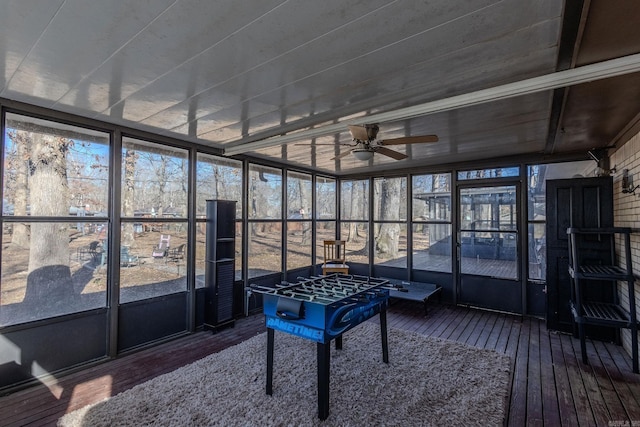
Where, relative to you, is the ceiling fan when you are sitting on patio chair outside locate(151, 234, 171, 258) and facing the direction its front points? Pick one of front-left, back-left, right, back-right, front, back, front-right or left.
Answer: left

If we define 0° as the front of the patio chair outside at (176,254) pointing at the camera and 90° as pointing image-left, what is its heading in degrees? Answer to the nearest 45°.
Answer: approximately 90°

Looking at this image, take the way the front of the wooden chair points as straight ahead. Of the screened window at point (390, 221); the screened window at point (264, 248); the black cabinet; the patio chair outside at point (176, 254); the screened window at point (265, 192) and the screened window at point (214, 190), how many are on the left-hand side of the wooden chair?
1

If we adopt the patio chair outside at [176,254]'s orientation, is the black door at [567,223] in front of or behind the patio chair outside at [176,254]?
behind

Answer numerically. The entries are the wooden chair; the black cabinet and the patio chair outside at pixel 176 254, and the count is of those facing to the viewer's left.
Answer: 1

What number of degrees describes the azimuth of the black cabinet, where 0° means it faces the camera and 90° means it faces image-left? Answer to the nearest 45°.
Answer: approximately 315°

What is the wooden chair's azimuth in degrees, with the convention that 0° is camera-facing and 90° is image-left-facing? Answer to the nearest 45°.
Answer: approximately 0°

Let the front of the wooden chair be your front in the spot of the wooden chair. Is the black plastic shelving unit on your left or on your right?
on your left

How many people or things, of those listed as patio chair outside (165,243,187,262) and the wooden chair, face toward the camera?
1

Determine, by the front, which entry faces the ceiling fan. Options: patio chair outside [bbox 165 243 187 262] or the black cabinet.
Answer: the black cabinet

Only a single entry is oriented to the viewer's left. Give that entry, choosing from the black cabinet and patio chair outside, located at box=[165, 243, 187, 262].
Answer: the patio chair outside

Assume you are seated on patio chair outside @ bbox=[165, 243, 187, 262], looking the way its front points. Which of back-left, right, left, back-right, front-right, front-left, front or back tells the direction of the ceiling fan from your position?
back-left

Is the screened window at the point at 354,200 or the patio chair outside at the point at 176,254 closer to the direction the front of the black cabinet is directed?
the screened window

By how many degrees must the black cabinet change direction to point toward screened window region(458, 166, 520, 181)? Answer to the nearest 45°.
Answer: approximately 45° to its left

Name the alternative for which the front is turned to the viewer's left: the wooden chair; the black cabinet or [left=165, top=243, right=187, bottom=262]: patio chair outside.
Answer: the patio chair outside

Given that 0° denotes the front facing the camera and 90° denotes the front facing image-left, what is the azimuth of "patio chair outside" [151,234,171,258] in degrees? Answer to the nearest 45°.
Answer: approximately 45°

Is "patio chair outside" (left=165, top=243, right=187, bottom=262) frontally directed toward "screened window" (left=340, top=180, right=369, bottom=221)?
no

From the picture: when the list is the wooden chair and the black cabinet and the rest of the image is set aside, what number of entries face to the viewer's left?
0

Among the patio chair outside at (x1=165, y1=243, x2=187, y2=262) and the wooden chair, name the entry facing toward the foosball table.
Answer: the wooden chair
